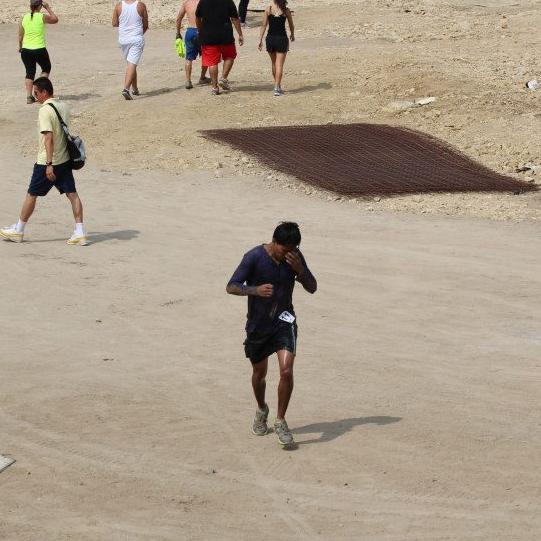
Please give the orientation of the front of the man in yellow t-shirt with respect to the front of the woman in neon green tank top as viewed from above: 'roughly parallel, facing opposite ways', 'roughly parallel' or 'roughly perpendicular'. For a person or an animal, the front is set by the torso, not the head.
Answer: roughly perpendicular

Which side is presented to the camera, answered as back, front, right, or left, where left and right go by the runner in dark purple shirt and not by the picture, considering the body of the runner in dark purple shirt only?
front

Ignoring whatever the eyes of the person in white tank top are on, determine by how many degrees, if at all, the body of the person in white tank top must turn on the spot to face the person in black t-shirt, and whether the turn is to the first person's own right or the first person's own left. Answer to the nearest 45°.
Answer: approximately 90° to the first person's own right

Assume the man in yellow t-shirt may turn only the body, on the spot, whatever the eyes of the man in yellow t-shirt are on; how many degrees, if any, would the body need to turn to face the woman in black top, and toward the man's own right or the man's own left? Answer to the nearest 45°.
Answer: approximately 135° to the man's own right

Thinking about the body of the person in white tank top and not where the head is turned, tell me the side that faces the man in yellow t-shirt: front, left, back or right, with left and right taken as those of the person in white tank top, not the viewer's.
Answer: back

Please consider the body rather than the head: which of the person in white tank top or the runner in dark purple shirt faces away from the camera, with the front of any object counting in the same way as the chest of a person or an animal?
the person in white tank top

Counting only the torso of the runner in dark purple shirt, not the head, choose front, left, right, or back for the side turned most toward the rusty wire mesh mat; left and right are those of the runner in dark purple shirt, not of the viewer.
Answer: back

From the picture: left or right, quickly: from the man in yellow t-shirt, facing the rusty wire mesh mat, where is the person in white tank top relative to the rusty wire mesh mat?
left

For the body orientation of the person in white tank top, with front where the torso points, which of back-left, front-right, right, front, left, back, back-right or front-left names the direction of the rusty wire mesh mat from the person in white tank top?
back-right

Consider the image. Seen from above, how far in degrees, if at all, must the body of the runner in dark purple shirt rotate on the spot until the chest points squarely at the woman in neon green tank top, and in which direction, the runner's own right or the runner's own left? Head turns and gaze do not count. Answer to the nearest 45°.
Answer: approximately 180°

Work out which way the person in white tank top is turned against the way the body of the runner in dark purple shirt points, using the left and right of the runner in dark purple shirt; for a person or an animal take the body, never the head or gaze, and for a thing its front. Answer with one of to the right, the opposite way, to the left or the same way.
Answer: the opposite way

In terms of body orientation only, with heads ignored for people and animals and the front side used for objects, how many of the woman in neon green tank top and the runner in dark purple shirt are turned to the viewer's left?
0

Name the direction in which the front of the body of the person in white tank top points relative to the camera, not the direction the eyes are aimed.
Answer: away from the camera

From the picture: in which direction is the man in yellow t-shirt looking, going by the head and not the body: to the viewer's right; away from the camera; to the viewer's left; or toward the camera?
to the viewer's left

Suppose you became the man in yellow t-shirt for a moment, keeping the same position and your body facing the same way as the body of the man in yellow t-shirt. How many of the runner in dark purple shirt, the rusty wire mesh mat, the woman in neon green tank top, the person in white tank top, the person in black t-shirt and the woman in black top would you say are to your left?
1

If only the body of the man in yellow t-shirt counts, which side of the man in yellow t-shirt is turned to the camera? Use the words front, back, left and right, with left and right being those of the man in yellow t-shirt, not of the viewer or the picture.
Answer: left
